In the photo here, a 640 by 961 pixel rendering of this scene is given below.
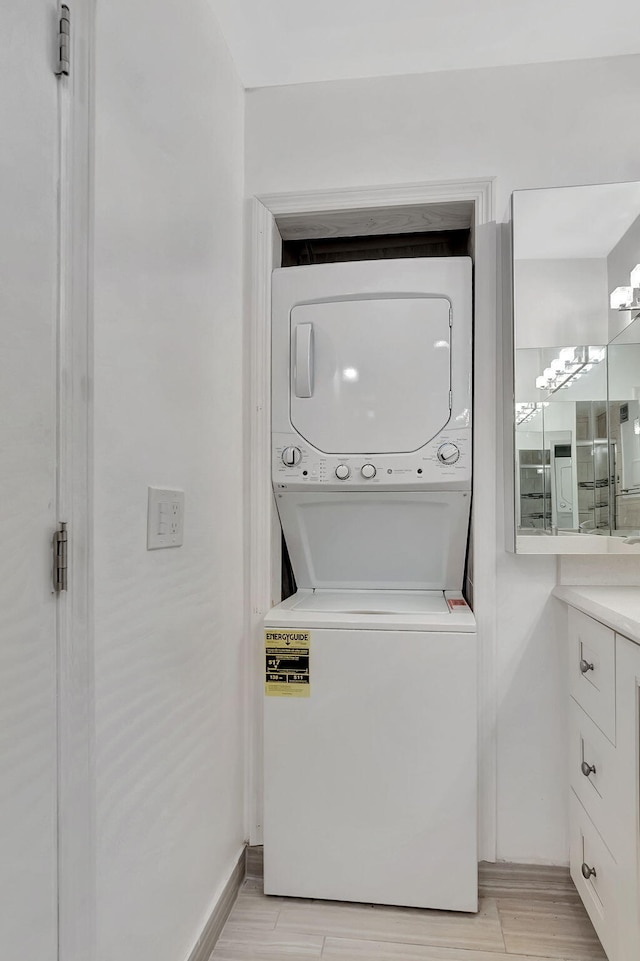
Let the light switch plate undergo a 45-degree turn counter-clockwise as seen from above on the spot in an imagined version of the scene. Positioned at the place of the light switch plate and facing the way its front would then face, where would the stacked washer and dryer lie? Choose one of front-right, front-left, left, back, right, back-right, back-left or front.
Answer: front-left

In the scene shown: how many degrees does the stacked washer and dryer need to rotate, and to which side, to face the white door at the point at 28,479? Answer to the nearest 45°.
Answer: approximately 45° to its right

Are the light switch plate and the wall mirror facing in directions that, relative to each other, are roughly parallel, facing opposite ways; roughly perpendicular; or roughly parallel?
roughly perpendicular

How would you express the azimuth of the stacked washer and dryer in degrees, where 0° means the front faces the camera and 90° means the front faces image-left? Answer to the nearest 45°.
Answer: approximately 0°

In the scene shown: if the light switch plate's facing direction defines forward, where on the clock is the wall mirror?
The wall mirror is roughly at 10 o'clock from the light switch plate.

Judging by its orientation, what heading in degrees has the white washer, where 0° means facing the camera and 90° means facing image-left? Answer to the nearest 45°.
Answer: approximately 0°

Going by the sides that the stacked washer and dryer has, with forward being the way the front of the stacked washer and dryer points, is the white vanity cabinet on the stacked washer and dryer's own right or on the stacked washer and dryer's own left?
on the stacked washer and dryer's own left

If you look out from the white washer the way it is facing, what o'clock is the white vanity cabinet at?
The white vanity cabinet is roughly at 10 o'clock from the white washer.

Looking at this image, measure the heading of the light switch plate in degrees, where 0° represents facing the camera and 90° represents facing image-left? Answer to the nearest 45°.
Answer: approximately 315°

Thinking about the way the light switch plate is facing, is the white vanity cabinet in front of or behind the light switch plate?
in front
